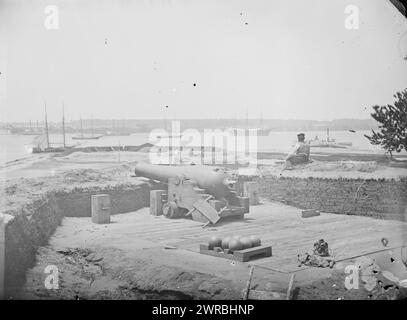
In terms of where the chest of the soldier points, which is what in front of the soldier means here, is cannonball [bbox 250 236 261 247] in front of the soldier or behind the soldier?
in front

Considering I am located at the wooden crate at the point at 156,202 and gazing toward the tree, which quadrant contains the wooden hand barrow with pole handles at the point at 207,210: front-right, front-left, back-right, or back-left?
front-right

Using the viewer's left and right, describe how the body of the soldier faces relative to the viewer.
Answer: facing the viewer and to the left of the viewer

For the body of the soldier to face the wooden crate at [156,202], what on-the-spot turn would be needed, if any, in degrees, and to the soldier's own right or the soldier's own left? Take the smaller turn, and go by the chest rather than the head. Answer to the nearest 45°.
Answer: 0° — they already face it

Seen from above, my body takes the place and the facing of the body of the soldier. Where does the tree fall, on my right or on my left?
on my left

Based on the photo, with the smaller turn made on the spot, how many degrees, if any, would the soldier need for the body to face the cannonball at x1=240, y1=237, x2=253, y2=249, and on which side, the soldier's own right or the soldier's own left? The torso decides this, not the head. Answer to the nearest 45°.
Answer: approximately 45° to the soldier's own left

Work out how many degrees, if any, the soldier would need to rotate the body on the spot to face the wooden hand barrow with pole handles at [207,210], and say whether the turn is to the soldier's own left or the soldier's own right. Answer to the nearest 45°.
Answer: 0° — they already face it

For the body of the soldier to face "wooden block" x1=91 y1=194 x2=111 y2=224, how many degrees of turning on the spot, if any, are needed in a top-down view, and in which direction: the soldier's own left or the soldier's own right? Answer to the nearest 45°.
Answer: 0° — they already face it
